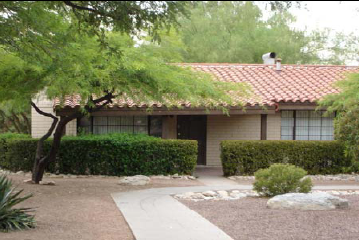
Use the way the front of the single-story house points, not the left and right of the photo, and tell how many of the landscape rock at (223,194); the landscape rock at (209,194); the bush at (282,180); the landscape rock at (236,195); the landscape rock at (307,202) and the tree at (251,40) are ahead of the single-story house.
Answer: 5

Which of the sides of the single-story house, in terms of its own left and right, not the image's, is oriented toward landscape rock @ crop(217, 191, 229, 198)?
front

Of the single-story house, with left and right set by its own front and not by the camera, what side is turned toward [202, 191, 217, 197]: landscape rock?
front

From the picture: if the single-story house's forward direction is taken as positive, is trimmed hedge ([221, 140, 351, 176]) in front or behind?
in front

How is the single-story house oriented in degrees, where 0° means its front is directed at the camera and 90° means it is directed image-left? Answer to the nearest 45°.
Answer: approximately 0°

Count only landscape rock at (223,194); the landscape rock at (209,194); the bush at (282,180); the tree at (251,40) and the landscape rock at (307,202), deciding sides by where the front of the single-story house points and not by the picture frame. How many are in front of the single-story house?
4

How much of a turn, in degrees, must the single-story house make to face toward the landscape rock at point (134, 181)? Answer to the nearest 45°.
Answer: approximately 45° to its right

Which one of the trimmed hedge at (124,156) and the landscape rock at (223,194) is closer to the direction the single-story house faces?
the landscape rock

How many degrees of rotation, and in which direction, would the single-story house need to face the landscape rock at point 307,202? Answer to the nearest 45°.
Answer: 0° — it already faces it

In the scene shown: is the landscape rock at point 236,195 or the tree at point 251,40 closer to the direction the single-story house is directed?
the landscape rock
